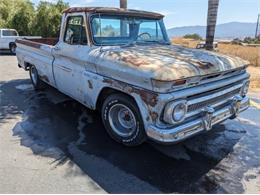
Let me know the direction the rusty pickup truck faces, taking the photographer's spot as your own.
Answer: facing the viewer and to the right of the viewer

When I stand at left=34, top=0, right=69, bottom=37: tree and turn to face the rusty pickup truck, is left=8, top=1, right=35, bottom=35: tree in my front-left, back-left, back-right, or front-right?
back-right

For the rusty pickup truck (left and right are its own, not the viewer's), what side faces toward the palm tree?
left

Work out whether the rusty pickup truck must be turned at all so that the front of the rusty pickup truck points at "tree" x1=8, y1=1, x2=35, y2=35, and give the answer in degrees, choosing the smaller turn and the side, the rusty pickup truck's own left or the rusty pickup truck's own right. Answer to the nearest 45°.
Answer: approximately 180°

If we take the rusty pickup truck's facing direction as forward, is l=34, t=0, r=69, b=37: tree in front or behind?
behind
